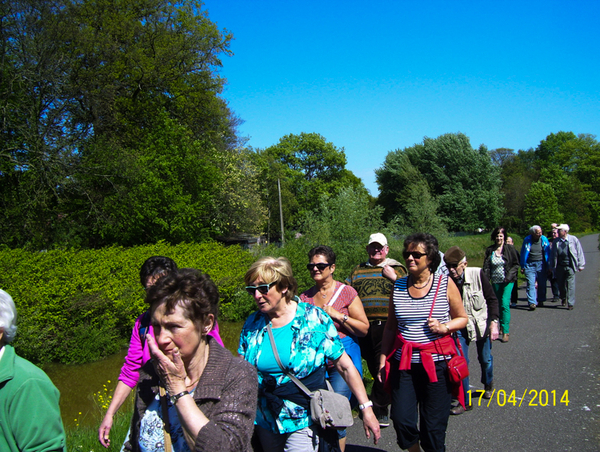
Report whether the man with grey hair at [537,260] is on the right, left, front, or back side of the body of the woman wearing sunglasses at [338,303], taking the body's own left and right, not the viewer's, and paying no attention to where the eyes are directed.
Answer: back

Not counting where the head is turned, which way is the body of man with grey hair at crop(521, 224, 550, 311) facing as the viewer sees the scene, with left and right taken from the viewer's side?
facing the viewer

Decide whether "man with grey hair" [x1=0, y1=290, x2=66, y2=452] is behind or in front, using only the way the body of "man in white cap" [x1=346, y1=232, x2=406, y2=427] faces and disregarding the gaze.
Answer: in front

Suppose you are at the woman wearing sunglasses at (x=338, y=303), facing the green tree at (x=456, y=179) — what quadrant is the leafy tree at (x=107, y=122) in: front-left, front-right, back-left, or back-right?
front-left

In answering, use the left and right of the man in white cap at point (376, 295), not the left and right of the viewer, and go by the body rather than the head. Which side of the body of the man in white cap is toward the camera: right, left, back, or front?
front

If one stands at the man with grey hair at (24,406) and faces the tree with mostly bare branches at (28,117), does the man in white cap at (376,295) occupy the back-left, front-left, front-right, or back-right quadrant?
front-right

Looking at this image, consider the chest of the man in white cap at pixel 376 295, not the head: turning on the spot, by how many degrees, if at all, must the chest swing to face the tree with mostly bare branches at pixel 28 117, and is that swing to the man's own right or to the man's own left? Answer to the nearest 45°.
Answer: approximately 135° to the man's own right

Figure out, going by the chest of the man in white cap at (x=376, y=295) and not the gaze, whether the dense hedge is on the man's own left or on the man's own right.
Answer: on the man's own right

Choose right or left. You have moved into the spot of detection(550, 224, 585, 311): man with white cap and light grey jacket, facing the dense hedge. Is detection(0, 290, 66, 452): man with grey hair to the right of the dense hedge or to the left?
left

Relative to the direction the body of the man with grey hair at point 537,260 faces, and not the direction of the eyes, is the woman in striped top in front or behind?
in front

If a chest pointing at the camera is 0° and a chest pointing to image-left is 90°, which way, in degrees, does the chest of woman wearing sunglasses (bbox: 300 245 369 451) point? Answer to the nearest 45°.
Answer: approximately 45°

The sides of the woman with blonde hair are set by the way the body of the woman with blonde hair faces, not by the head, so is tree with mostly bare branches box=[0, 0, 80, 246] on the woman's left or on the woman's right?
on the woman's right
